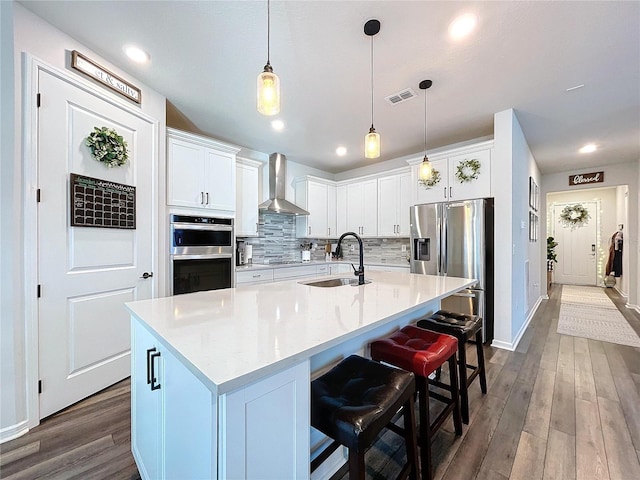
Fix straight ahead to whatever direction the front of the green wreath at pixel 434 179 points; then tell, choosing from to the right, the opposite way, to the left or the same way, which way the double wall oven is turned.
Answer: to the left

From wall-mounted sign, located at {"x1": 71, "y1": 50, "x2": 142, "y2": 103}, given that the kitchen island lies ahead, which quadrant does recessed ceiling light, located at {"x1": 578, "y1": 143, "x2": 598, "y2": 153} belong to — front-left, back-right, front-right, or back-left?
front-left

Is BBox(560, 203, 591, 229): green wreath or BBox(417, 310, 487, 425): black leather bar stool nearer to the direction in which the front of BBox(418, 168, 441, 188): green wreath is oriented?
the black leather bar stool

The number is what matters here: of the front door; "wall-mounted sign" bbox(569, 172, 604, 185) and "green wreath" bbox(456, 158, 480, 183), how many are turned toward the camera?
3

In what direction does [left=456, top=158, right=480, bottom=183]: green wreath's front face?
toward the camera

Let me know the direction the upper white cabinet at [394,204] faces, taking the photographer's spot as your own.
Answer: facing the viewer and to the left of the viewer

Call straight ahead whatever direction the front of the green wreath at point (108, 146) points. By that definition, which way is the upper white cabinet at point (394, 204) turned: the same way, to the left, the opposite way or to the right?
to the right

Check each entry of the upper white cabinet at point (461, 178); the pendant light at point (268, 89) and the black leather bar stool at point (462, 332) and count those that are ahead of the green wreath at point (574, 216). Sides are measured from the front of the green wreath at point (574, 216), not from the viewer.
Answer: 3

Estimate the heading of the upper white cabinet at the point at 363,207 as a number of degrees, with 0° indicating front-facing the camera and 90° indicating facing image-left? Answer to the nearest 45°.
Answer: approximately 45°

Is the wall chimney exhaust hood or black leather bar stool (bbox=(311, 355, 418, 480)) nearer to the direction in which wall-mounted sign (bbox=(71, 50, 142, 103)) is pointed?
the black leather bar stool

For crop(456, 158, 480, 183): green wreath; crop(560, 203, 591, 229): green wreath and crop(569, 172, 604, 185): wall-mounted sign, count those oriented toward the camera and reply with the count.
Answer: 3

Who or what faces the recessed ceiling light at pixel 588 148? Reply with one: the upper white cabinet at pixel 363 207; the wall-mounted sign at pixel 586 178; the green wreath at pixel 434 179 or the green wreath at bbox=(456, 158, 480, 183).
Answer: the wall-mounted sign

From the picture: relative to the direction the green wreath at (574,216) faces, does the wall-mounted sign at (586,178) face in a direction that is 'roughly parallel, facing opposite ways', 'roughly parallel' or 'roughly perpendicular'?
roughly parallel

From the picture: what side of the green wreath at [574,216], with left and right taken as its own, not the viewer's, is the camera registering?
front
